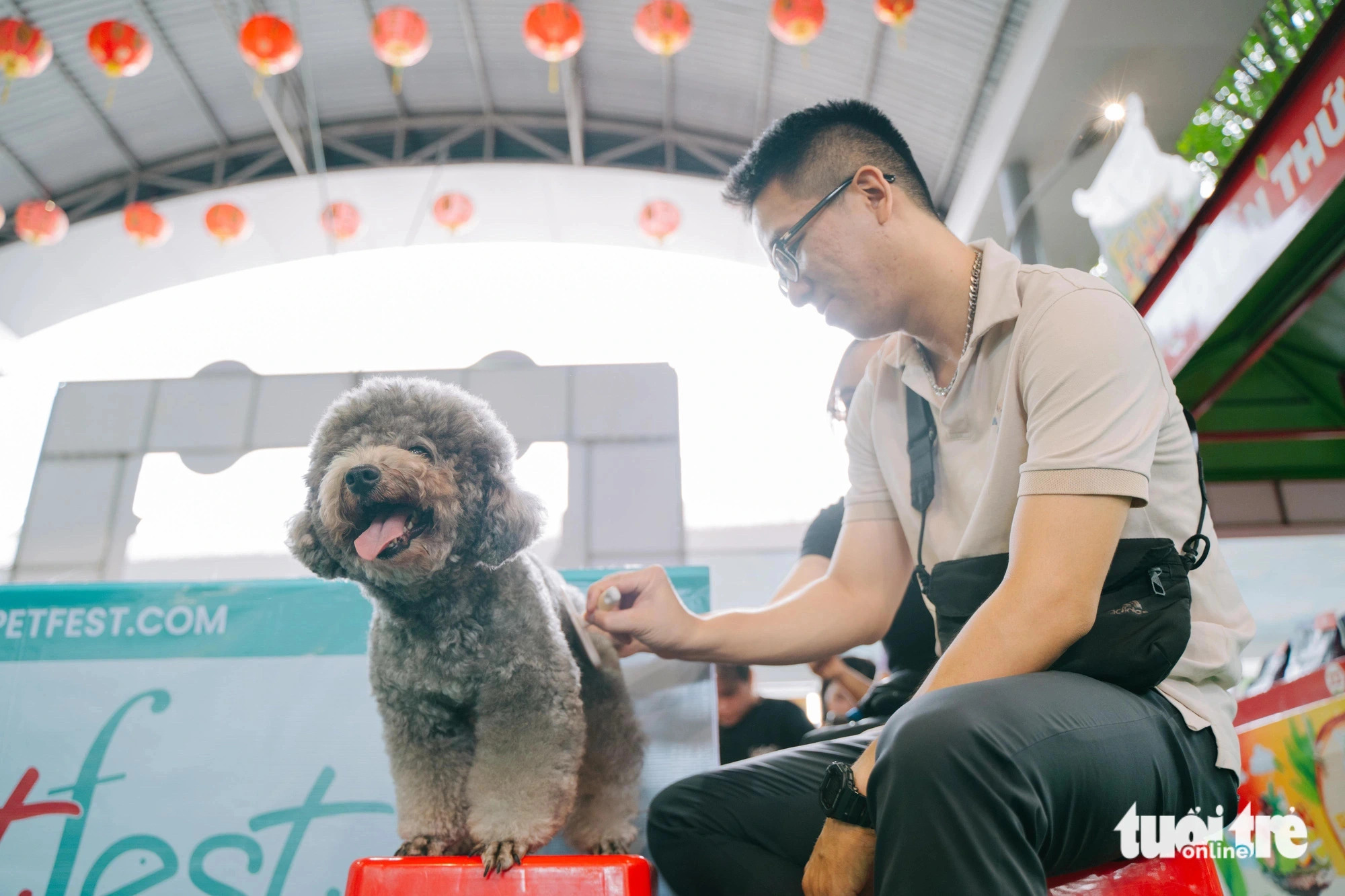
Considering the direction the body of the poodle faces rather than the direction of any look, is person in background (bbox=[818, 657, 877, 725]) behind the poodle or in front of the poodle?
behind

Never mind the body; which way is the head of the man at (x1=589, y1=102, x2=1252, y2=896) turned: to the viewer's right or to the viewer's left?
to the viewer's left

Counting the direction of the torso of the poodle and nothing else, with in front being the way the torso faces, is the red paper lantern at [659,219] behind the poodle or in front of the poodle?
behind

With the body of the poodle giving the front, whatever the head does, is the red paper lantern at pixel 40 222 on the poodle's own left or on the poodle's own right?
on the poodle's own right

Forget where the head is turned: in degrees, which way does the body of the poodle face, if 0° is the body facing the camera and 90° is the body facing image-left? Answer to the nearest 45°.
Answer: approximately 45°

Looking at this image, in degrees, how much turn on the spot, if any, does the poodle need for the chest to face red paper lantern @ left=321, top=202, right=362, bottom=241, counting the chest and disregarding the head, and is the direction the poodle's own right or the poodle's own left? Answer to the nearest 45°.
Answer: approximately 135° to the poodle's own right

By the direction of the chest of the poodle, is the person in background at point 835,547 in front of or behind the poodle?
behind

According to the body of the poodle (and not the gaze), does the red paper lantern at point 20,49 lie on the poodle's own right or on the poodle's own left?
on the poodle's own right
